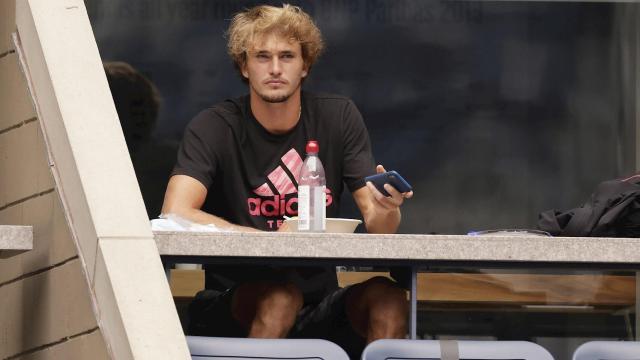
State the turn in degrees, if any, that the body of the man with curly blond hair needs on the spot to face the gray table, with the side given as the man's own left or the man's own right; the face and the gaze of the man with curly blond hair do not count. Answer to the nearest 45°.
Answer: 0° — they already face it

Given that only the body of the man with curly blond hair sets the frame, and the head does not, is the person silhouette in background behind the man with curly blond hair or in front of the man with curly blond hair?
behind

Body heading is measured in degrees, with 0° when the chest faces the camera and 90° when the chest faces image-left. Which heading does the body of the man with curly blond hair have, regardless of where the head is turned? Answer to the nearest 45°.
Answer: approximately 0°
